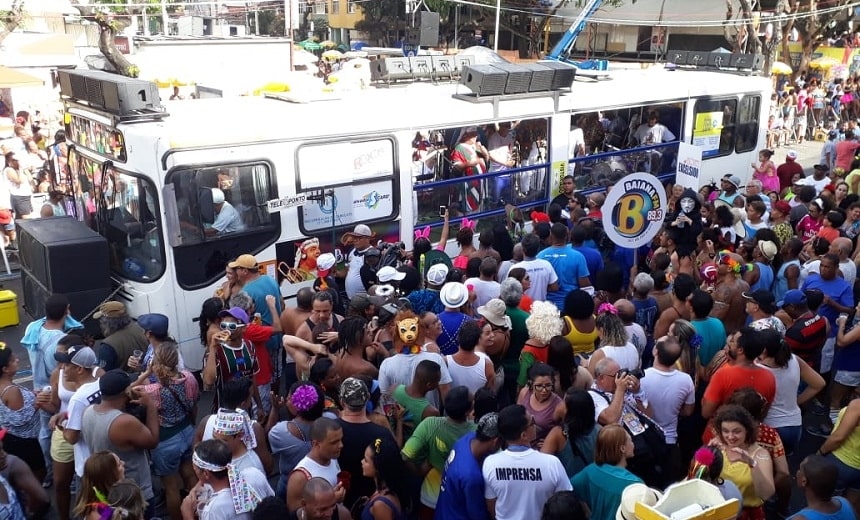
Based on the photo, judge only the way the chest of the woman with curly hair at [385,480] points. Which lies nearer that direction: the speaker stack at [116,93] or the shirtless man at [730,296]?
the speaker stack

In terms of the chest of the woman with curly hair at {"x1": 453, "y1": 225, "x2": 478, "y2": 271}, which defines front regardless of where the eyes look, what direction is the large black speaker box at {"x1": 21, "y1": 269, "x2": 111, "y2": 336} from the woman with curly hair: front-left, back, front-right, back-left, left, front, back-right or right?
left

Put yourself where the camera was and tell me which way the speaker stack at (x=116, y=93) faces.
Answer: facing the viewer and to the left of the viewer

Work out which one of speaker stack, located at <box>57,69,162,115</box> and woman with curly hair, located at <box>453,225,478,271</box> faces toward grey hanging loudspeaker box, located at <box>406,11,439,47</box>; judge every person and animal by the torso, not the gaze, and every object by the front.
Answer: the woman with curly hair

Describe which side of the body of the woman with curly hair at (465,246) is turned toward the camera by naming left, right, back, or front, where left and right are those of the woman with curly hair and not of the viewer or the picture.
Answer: back

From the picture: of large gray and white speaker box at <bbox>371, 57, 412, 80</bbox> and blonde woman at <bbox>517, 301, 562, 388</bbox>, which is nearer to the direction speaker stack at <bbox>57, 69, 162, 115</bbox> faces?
the blonde woman

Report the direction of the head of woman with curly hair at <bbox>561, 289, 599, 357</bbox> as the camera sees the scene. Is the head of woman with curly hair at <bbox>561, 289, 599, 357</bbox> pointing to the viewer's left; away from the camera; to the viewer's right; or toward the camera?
away from the camera

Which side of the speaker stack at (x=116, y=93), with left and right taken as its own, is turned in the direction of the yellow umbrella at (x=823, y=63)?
back

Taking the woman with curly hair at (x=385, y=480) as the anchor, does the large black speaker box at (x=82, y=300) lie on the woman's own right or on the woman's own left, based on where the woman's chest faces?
on the woman's own right
